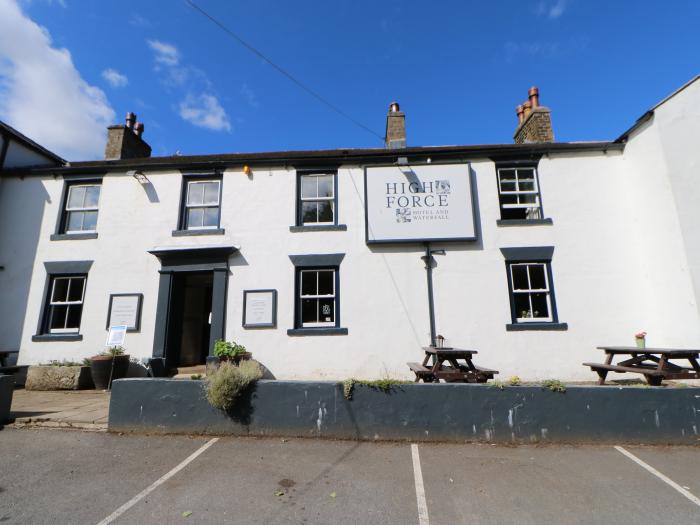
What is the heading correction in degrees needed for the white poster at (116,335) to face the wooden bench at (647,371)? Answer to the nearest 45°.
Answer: approximately 45° to its left

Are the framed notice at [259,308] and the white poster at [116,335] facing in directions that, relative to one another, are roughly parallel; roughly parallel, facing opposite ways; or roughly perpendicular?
roughly parallel

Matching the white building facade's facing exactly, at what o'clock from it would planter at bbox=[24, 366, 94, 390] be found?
The planter is roughly at 3 o'clock from the white building facade.

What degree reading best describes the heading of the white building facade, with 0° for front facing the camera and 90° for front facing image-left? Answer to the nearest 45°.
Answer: approximately 0°

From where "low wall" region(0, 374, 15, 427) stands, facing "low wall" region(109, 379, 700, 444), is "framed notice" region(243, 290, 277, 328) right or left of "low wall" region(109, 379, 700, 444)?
left

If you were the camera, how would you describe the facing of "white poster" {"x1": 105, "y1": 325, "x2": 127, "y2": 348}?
facing the viewer

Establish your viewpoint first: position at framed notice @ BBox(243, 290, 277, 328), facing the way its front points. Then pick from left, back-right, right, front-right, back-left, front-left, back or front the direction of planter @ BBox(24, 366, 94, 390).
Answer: right

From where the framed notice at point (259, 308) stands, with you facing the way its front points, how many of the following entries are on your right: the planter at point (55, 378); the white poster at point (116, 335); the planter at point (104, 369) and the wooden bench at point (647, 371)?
3

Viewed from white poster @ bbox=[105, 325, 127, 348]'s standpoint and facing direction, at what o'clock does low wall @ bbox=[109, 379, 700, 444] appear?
The low wall is roughly at 11 o'clock from the white poster.

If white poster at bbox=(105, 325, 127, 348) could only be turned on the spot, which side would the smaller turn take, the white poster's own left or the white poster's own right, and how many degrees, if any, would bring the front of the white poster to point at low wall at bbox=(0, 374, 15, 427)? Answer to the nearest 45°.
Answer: approximately 45° to the white poster's own right

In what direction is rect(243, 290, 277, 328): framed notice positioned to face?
toward the camera

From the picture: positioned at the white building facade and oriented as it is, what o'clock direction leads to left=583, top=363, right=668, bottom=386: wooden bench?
The wooden bench is roughly at 10 o'clock from the white building facade.

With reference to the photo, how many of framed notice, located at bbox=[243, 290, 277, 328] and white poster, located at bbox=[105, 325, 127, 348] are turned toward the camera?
2
